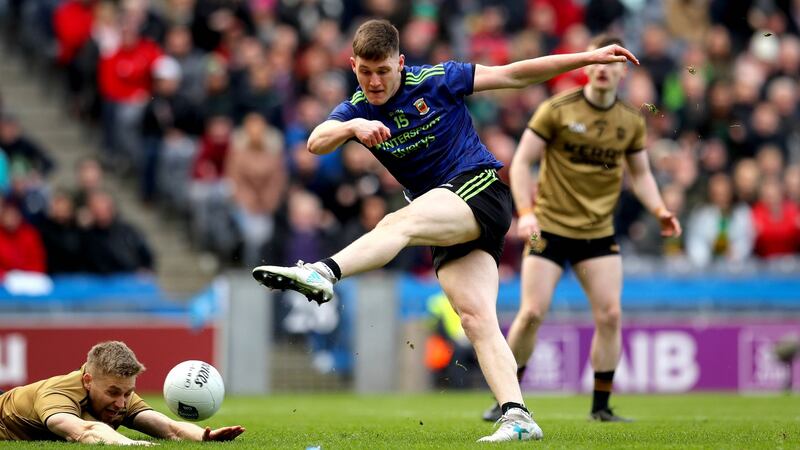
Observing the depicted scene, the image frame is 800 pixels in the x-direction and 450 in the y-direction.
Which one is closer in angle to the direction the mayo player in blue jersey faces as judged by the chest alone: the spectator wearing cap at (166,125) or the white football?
the white football

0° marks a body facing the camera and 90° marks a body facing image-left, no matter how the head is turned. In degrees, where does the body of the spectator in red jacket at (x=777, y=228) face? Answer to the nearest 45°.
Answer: approximately 0°

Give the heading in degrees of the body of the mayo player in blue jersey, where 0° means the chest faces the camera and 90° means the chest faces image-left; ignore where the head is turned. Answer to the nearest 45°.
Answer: approximately 45°

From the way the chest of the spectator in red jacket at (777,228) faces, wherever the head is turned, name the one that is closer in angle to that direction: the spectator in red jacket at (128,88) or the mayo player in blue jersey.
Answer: the mayo player in blue jersey

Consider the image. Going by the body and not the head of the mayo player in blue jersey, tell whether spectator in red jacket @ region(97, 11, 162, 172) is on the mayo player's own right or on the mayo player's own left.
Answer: on the mayo player's own right

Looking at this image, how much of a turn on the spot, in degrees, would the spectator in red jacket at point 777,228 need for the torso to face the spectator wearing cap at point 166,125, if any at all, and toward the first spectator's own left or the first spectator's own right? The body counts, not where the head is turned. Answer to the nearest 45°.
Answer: approximately 90° to the first spectator's own right

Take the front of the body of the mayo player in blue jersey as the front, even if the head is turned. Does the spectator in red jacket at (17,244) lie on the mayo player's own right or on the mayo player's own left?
on the mayo player's own right
